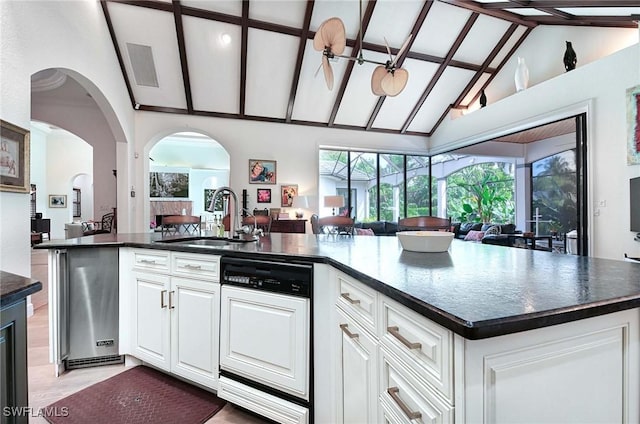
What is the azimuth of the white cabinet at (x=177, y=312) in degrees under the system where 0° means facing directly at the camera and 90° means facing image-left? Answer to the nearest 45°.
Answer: approximately 45°

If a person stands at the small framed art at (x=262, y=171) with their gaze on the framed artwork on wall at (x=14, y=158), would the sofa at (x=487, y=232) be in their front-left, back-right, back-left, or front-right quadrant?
back-left

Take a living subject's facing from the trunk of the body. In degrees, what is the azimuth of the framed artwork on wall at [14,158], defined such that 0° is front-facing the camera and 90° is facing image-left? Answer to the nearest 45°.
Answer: approximately 315°

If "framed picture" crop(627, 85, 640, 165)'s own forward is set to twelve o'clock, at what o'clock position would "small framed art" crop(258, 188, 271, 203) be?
The small framed art is roughly at 1 o'clock from the framed picture.

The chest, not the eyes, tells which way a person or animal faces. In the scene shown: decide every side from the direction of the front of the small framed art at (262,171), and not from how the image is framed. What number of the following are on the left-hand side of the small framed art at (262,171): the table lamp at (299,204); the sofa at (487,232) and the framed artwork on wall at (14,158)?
2

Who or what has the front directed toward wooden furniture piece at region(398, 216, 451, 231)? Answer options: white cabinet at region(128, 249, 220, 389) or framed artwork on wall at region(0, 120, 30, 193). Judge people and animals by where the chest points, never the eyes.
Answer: the framed artwork on wall

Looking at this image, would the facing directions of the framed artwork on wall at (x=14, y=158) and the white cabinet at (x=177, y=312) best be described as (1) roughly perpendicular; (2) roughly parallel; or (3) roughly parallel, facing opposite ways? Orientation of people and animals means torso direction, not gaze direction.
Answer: roughly perpendicular

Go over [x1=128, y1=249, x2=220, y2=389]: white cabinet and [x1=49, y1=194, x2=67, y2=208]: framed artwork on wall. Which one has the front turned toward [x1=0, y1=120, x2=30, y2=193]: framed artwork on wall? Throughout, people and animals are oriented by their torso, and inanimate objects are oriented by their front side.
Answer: [x1=49, y1=194, x2=67, y2=208]: framed artwork on wall

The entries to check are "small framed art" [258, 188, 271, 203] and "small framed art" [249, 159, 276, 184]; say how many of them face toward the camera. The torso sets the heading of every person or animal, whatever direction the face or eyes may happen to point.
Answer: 2

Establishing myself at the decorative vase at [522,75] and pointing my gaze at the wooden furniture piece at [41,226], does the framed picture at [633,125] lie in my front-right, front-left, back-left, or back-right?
back-left

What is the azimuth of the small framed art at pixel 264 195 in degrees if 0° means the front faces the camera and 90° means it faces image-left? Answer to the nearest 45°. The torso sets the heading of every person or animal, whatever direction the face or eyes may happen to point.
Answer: approximately 0°
